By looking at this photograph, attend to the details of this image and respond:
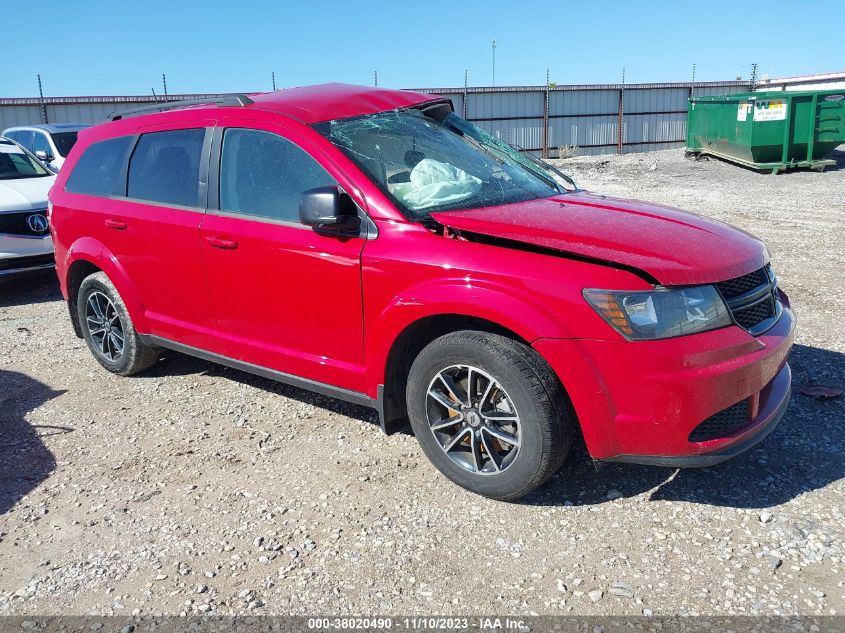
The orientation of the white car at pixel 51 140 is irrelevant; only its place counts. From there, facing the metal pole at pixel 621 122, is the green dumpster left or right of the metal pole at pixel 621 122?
right

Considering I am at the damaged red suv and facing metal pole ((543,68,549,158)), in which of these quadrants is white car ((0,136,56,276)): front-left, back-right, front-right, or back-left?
front-left

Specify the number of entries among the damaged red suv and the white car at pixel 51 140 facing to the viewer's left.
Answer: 0

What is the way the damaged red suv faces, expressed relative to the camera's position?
facing the viewer and to the right of the viewer

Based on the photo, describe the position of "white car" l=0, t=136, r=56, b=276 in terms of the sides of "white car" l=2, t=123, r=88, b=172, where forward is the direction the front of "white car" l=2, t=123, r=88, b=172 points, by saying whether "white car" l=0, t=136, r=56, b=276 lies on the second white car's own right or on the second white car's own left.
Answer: on the second white car's own right

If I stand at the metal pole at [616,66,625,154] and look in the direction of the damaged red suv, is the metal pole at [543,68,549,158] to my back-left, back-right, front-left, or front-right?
front-right

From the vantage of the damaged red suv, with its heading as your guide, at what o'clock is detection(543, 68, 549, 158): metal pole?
The metal pole is roughly at 8 o'clock from the damaged red suv.

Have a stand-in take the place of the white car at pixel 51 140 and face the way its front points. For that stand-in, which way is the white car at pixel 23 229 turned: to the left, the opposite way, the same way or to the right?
the same way

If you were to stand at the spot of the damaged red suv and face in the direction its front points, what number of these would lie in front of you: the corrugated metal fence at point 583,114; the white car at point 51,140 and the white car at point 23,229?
0

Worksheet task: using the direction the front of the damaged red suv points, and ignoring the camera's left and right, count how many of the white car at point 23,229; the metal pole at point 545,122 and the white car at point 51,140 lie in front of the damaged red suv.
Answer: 0

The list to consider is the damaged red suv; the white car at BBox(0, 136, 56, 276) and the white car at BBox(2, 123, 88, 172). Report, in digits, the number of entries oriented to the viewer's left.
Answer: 0

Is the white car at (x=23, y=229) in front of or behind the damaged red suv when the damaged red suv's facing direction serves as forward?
behind

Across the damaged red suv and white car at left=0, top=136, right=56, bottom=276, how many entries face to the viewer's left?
0

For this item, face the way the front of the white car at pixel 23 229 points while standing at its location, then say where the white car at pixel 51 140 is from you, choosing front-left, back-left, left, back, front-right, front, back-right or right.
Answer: back-left
